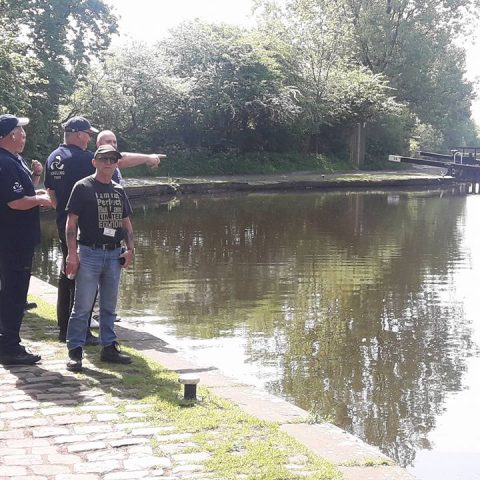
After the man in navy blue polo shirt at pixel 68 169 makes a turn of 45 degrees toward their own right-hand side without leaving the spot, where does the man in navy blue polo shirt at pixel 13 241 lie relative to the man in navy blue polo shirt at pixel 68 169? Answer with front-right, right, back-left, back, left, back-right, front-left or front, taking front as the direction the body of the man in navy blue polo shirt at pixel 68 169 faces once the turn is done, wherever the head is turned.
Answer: back-right

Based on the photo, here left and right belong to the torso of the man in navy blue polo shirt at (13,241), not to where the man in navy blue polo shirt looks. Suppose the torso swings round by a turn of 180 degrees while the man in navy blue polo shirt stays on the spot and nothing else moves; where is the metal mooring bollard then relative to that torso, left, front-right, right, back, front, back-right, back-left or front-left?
back-left

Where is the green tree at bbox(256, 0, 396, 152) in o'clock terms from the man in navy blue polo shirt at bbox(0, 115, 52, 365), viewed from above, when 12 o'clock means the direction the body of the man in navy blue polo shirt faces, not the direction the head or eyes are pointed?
The green tree is roughly at 10 o'clock from the man in navy blue polo shirt.

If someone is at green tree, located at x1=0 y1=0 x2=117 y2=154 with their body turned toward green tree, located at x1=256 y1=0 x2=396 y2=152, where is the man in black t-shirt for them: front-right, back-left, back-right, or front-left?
back-right

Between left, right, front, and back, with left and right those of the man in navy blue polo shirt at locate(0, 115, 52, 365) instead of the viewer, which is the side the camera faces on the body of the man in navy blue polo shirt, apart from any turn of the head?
right

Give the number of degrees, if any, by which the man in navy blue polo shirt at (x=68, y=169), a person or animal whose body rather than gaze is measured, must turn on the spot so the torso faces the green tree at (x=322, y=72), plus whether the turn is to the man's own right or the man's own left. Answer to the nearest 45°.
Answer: approximately 45° to the man's own left

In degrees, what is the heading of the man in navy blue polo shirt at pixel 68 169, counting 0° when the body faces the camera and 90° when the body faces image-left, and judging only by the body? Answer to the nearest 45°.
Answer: approximately 225°

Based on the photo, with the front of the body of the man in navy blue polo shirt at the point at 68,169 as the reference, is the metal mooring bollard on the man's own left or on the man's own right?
on the man's own right

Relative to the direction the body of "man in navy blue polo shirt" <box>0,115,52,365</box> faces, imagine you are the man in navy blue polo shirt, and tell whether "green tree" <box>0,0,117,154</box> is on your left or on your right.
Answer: on your left

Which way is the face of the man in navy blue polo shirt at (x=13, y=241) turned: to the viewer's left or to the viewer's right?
to the viewer's right
